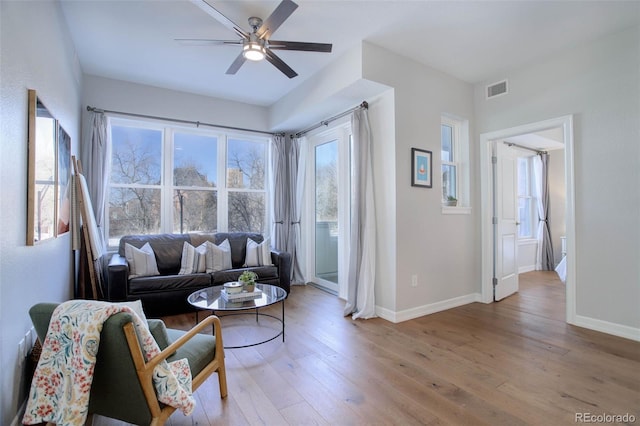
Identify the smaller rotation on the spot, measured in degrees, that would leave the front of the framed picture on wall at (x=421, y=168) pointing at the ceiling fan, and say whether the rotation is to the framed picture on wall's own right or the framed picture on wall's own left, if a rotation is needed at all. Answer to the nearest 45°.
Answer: approximately 90° to the framed picture on wall's own right

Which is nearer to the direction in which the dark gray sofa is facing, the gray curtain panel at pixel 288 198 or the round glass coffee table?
the round glass coffee table

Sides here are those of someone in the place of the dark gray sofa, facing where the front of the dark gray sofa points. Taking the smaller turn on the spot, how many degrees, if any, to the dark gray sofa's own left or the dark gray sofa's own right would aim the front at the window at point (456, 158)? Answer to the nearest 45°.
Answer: approximately 90° to the dark gray sofa's own left

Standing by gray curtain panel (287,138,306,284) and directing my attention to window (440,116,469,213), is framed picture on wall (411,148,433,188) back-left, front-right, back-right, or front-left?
front-right

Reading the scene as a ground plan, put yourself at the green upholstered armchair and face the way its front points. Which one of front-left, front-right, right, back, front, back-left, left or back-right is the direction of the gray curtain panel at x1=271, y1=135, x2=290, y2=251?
front

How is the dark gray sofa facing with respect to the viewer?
toward the camera

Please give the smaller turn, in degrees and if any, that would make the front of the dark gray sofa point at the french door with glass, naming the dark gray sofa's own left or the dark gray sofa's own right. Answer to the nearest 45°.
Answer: approximately 90° to the dark gray sofa's own left

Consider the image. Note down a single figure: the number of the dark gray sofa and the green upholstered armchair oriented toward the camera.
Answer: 1

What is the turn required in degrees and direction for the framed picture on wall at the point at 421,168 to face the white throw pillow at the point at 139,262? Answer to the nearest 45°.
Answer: approximately 135° to its right

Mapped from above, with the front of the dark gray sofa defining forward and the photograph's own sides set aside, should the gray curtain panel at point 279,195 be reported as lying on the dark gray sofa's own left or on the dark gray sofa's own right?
on the dark gray sofa's own left

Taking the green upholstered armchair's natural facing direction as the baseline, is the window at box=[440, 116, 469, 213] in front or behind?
in front

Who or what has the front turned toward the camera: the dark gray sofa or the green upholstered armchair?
the dark gray sofa

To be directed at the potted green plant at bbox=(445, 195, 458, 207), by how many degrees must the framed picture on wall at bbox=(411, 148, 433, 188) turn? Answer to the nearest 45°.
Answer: approximately 90° to its left
